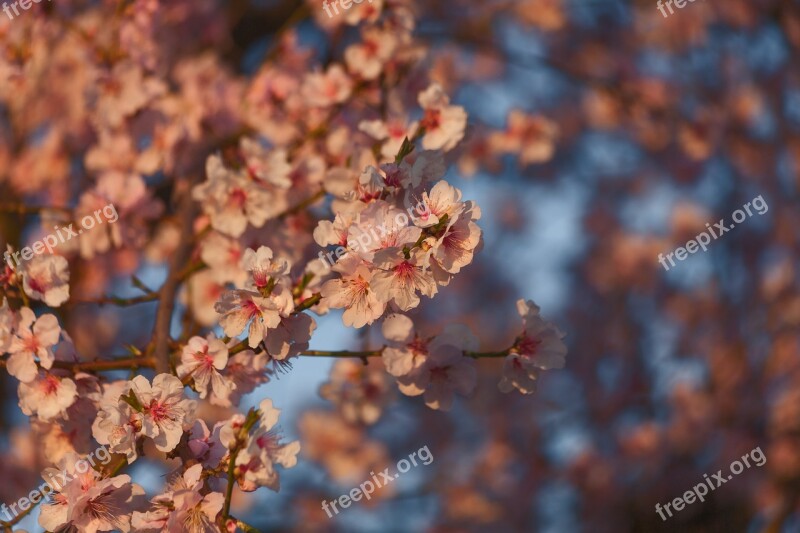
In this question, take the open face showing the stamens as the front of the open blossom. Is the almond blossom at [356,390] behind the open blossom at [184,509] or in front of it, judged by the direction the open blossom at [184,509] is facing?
behind

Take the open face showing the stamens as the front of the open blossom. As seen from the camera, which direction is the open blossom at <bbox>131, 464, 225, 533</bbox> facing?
toward the camera

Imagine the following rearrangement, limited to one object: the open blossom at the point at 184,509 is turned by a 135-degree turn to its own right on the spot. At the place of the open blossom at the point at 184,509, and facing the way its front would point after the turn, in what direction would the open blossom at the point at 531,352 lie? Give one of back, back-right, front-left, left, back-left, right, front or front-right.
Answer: back-right

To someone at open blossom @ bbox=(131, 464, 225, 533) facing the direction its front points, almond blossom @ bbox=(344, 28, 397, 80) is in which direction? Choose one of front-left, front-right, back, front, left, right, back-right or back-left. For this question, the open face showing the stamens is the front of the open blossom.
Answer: back-left

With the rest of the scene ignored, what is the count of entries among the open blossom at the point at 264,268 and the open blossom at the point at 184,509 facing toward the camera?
2

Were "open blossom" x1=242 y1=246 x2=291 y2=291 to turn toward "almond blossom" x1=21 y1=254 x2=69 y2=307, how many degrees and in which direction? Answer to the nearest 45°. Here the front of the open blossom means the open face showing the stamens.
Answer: approximately 135° to its right

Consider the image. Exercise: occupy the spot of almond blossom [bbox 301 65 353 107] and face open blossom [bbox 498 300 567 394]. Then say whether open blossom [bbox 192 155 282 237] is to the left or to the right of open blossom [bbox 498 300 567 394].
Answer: right

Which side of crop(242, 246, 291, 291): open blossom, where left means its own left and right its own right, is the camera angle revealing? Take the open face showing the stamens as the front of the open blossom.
front
